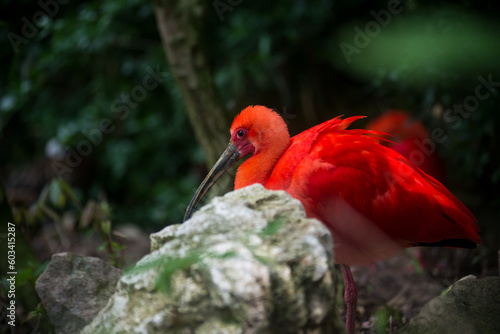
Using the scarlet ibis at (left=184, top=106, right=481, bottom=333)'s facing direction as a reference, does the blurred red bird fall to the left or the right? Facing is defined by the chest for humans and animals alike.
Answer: on its right

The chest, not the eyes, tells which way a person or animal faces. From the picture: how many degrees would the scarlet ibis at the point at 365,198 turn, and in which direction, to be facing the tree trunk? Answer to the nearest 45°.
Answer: approximately 90° to its right

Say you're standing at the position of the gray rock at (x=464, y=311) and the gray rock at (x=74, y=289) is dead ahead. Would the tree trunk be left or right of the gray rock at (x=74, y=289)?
right

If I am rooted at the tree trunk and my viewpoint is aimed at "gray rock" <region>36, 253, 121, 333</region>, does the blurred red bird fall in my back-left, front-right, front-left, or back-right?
back-left

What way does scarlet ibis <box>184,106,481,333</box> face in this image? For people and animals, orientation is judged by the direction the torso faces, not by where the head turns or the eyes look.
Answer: to the viewer's left

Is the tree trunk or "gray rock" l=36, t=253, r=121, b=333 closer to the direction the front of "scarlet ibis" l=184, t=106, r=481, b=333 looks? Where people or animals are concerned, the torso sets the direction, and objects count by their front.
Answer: the gray rock

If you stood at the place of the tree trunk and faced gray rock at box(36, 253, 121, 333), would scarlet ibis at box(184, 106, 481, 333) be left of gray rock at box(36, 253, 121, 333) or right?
left

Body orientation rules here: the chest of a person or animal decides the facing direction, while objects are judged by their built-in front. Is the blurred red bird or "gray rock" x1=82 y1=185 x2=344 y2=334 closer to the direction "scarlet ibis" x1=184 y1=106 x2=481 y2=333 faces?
the gray rock

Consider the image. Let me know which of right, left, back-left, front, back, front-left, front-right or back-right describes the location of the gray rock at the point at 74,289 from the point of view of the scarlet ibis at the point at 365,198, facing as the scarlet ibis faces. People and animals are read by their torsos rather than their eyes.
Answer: front
